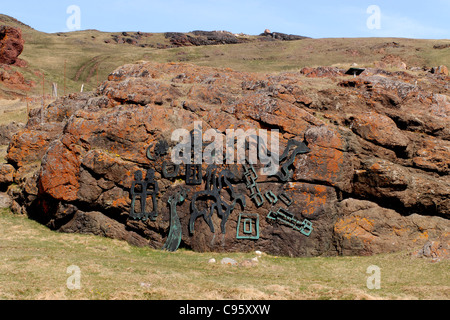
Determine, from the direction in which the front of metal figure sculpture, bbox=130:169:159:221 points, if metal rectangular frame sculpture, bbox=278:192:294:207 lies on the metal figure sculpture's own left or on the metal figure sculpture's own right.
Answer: on the metal figure sculpture's own left

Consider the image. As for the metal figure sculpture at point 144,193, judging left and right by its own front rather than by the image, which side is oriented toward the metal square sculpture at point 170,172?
left

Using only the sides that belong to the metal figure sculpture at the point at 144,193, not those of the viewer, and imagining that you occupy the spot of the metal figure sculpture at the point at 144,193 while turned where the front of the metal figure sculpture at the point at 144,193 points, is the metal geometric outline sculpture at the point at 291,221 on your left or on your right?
on your left

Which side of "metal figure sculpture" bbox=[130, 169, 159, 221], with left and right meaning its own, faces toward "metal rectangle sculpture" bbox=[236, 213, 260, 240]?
left

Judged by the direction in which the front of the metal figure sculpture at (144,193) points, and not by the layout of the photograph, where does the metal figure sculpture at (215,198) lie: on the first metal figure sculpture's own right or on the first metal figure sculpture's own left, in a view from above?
on the first metal figure sculpture's own left

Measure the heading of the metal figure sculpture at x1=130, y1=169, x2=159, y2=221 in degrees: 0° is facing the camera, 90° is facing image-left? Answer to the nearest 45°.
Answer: approximately 0°
